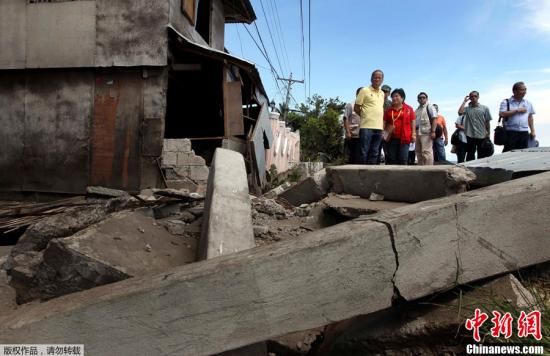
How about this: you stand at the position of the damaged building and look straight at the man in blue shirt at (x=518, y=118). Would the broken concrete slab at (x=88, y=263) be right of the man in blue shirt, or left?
right

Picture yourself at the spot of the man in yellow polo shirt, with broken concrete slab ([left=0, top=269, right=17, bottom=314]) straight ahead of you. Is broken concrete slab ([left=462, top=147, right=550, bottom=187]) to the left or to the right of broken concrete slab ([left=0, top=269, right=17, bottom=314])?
left
